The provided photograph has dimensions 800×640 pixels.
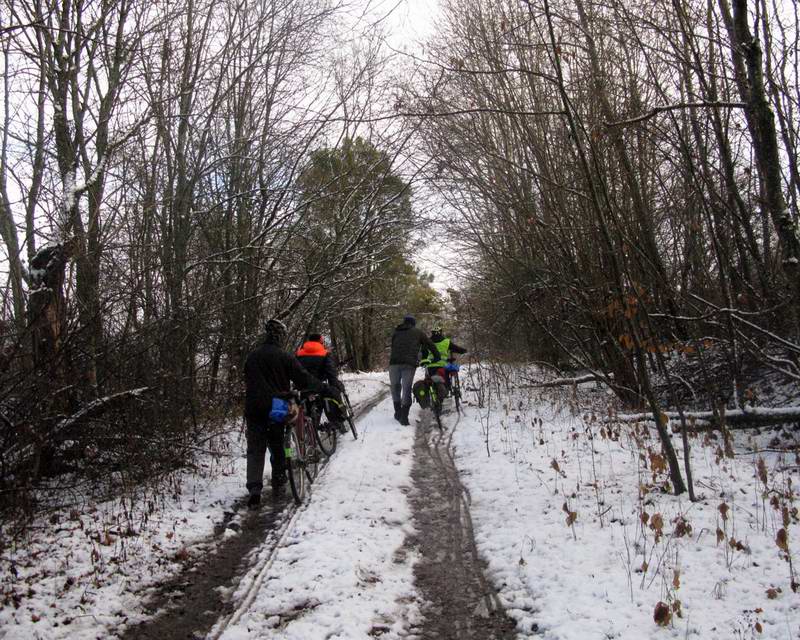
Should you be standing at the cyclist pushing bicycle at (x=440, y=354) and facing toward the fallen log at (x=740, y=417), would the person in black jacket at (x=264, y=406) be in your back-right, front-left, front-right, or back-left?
front-right

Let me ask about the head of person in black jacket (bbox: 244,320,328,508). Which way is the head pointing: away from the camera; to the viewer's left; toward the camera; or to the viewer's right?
away from the camera

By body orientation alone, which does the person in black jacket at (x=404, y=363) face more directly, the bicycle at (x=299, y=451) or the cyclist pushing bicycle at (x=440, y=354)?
the cyclist pushing bicycle

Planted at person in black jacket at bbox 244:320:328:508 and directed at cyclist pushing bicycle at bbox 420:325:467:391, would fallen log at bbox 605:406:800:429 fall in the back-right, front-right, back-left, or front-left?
front-right

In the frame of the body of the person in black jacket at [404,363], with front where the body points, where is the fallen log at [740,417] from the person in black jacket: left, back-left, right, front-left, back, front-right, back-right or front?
back-right

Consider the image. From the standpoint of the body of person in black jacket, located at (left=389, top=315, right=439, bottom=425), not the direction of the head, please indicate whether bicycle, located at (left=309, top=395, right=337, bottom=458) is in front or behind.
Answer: behind

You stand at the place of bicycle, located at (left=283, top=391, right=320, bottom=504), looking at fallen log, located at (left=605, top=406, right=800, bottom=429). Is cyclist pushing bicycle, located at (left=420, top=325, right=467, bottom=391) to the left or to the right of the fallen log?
left

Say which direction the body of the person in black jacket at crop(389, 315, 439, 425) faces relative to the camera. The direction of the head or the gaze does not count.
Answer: away from the camera

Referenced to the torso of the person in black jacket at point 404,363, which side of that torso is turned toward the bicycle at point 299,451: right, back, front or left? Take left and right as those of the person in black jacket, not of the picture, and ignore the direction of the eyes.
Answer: back

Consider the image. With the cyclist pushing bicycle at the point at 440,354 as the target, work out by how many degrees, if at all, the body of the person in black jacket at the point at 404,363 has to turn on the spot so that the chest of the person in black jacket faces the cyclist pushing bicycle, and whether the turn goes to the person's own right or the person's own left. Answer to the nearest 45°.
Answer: approximately 45° to the person's own right

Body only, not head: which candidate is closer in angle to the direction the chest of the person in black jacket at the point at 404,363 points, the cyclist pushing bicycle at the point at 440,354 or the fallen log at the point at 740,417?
the cyclist pushing bicycle
